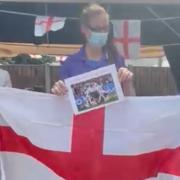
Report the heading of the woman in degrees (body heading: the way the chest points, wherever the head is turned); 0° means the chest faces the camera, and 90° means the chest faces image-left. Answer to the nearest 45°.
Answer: approximately 0°

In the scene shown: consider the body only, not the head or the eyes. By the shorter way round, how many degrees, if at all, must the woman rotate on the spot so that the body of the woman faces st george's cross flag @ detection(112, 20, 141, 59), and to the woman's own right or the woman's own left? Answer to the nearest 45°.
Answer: approximately 180°

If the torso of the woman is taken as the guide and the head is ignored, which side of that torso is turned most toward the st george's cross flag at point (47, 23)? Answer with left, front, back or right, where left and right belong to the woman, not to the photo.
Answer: back

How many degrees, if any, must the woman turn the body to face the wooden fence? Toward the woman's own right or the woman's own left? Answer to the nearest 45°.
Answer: approximately 180°
